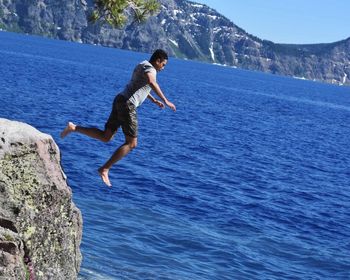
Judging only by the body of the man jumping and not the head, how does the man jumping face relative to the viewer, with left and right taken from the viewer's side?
facing to the right of the viewer
